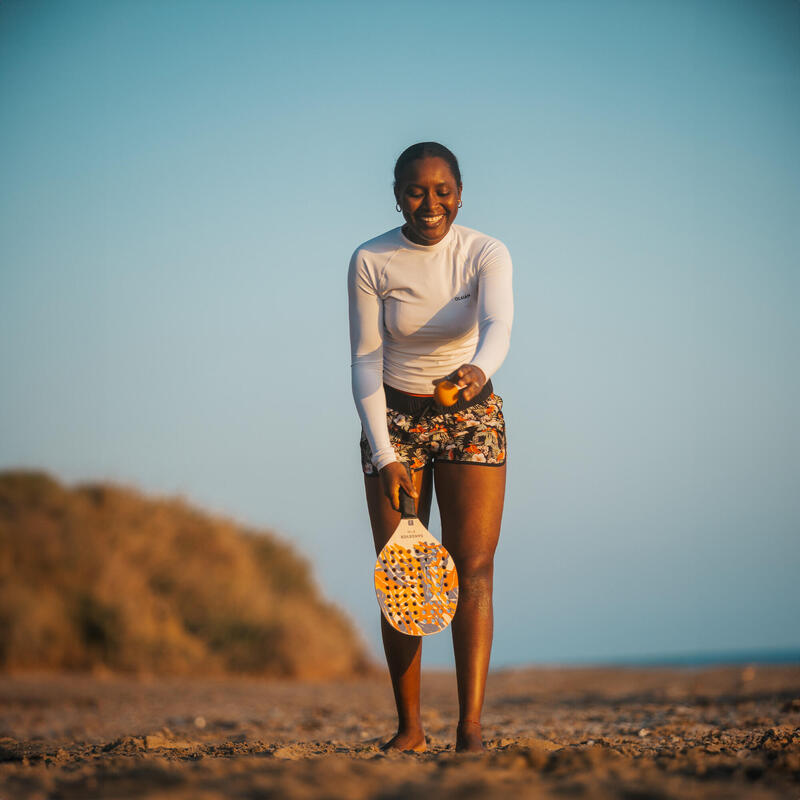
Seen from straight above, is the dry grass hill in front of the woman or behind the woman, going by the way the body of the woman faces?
behind

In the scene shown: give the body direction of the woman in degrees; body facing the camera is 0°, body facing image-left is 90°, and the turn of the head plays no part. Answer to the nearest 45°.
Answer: approximately 0°
